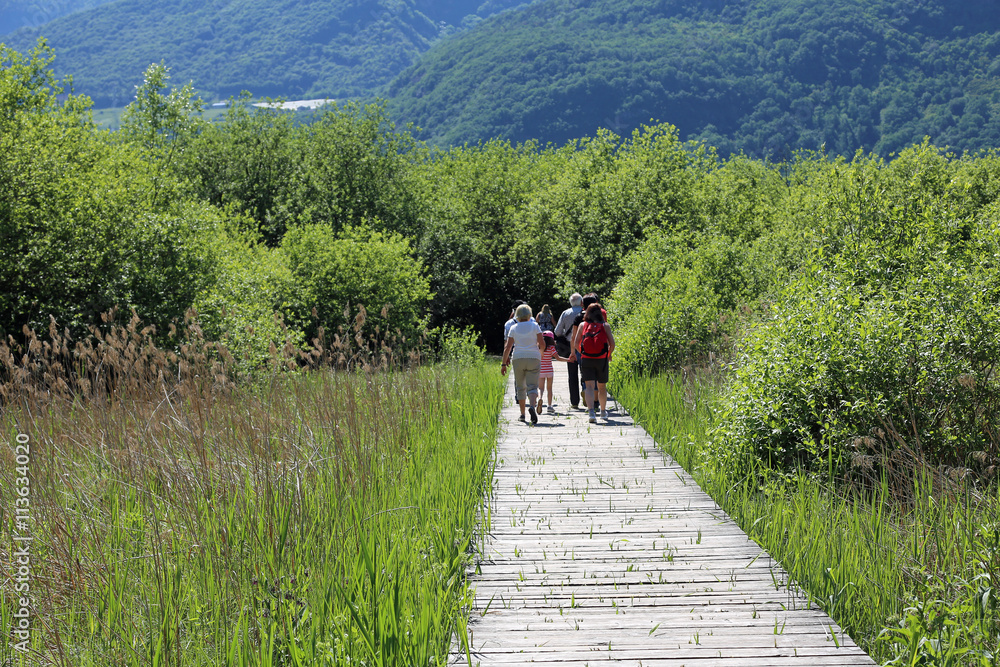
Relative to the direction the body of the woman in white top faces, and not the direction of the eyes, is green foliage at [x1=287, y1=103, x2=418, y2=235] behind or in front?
in front

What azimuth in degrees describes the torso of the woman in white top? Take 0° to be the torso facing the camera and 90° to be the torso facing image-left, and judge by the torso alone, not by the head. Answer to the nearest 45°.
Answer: approximately 180°

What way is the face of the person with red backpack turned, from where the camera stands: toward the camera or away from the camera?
away from the camera

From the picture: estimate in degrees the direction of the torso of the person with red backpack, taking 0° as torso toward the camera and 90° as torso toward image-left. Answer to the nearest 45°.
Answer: approximately 180°

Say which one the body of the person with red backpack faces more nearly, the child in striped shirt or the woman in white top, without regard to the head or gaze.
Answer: the child in striped shirt

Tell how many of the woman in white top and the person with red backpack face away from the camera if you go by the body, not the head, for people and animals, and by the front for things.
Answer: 2

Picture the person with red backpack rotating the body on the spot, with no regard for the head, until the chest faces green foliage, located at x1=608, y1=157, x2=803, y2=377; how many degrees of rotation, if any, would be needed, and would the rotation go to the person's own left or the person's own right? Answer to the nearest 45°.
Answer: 0° — they already face it

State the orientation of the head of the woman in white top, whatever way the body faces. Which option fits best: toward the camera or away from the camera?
away from the camera
